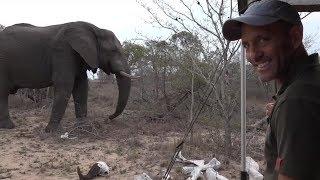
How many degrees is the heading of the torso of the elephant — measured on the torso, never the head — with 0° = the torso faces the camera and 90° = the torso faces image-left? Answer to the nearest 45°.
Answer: approximately 270°

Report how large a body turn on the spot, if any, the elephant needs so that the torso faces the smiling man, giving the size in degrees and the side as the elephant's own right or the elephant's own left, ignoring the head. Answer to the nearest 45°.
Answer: approximately 90° to the elephant's own right
